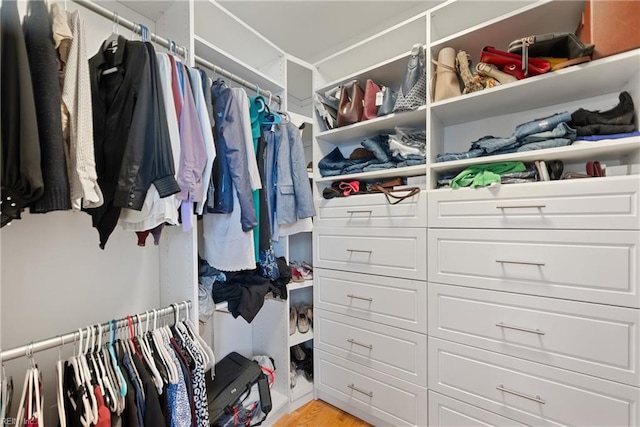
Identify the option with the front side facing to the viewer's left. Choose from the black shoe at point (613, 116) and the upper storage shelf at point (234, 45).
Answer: the black shoe

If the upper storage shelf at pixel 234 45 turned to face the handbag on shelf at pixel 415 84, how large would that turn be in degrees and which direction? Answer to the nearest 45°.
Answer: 0° — it already faces it

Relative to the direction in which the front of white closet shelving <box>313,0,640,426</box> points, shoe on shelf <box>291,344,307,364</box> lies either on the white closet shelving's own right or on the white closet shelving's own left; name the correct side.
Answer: on the white closet shelving's own right

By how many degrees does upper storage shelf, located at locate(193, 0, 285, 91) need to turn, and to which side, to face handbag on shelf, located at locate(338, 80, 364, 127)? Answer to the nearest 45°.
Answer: approximately 45° to its left

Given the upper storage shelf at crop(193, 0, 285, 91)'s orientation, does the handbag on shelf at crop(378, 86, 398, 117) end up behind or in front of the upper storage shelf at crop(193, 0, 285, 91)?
in front

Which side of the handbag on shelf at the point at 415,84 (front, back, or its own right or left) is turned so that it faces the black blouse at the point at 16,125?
front

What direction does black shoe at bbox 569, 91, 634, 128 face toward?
to the viewer's left

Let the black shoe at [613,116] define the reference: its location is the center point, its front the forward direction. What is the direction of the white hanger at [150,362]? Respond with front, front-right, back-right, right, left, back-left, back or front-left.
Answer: front-left

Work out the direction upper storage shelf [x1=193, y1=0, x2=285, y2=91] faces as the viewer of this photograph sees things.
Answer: facing the viewer and to the right of the viewer

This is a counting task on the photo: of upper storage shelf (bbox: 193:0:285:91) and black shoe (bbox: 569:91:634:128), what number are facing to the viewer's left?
1

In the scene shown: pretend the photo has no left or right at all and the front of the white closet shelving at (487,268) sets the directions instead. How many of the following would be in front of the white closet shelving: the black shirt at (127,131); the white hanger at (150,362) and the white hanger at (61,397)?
3

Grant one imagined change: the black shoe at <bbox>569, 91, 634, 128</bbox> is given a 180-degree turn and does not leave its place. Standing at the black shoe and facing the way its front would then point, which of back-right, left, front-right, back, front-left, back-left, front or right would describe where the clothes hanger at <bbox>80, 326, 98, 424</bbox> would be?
back-right

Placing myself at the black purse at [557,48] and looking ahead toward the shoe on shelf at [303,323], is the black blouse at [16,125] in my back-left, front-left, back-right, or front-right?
front-left

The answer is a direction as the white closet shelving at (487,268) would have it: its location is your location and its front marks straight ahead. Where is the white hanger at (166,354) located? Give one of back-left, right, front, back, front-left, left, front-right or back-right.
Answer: front

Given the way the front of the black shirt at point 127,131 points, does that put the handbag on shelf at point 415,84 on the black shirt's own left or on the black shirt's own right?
on the black shirt's own left

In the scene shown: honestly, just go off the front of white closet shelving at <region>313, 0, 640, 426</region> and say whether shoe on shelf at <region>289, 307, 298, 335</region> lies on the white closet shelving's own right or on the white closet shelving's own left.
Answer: on the white closet shelving's own right

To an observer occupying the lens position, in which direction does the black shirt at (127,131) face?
facing the viewer and to the left of the viewer
